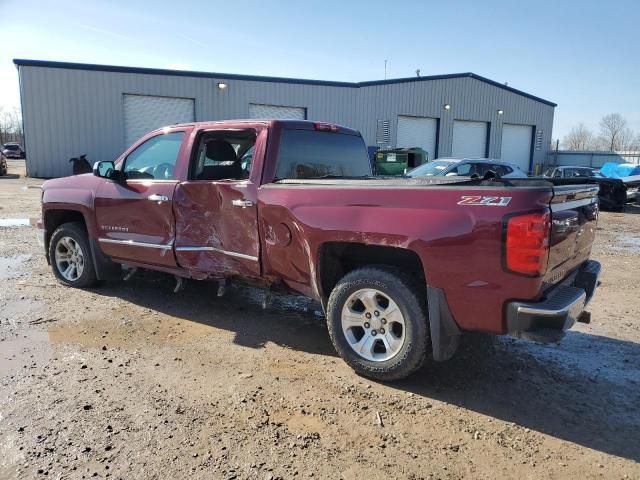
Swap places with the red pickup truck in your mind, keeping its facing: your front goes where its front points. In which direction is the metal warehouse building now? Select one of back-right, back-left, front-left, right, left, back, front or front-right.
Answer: front-right

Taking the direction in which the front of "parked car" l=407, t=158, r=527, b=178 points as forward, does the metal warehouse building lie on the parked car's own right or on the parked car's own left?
on the parked car's own right

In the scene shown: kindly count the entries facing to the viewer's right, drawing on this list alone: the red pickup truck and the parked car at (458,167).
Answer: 0

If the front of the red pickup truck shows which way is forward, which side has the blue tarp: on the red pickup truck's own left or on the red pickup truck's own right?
on the red pickup truck's own right

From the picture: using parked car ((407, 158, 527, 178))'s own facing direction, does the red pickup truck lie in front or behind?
in front

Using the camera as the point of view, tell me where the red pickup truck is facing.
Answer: facing away from the viewer and to the left of the viewer

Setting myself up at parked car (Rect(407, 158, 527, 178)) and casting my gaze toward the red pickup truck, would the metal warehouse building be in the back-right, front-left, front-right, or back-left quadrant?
back-right

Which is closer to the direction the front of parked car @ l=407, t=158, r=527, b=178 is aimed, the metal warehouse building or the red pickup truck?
the red pickup truck

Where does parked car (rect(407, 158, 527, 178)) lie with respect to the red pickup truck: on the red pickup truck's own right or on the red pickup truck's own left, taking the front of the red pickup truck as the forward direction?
on the red pickup truck's own right

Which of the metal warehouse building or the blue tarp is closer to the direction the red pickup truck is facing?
the metal warehouse building
